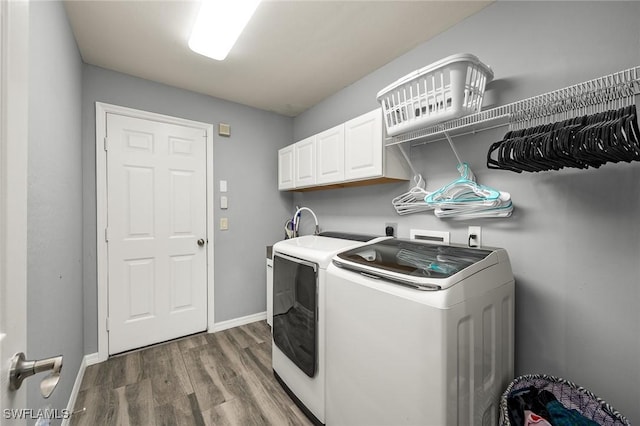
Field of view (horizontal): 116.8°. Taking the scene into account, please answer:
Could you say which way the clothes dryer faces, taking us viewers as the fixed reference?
facing the viewer and to the left of the viewer

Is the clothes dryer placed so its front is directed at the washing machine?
no

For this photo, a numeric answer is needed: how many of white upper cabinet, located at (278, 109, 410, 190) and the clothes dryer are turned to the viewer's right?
0

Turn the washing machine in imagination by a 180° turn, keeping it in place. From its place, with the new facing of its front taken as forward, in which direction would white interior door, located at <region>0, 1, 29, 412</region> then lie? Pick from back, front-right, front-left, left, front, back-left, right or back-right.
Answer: back

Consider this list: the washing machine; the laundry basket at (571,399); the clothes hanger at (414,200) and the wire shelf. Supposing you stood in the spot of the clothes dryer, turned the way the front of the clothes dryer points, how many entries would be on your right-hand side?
0

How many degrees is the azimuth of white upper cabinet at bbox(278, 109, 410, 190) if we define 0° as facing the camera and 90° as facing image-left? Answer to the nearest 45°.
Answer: approximately 45°

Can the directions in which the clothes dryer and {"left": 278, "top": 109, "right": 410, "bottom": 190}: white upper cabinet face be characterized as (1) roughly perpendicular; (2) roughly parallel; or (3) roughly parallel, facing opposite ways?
roughly parallel

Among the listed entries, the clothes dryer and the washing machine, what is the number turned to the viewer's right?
0

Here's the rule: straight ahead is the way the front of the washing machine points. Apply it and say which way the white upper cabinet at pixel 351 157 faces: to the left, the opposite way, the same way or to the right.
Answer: the same way

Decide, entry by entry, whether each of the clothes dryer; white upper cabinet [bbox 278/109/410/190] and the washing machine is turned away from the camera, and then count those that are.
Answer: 0

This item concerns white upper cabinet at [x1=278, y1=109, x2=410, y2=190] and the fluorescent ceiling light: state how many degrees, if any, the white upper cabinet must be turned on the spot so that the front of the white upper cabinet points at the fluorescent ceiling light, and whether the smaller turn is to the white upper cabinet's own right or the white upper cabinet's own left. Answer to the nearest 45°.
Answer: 0° — it already faces it

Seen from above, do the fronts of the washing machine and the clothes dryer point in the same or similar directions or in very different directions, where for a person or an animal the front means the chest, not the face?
same or similar directions

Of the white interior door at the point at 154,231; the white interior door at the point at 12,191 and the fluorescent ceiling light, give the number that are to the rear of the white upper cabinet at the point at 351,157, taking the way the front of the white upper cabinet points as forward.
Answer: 0
